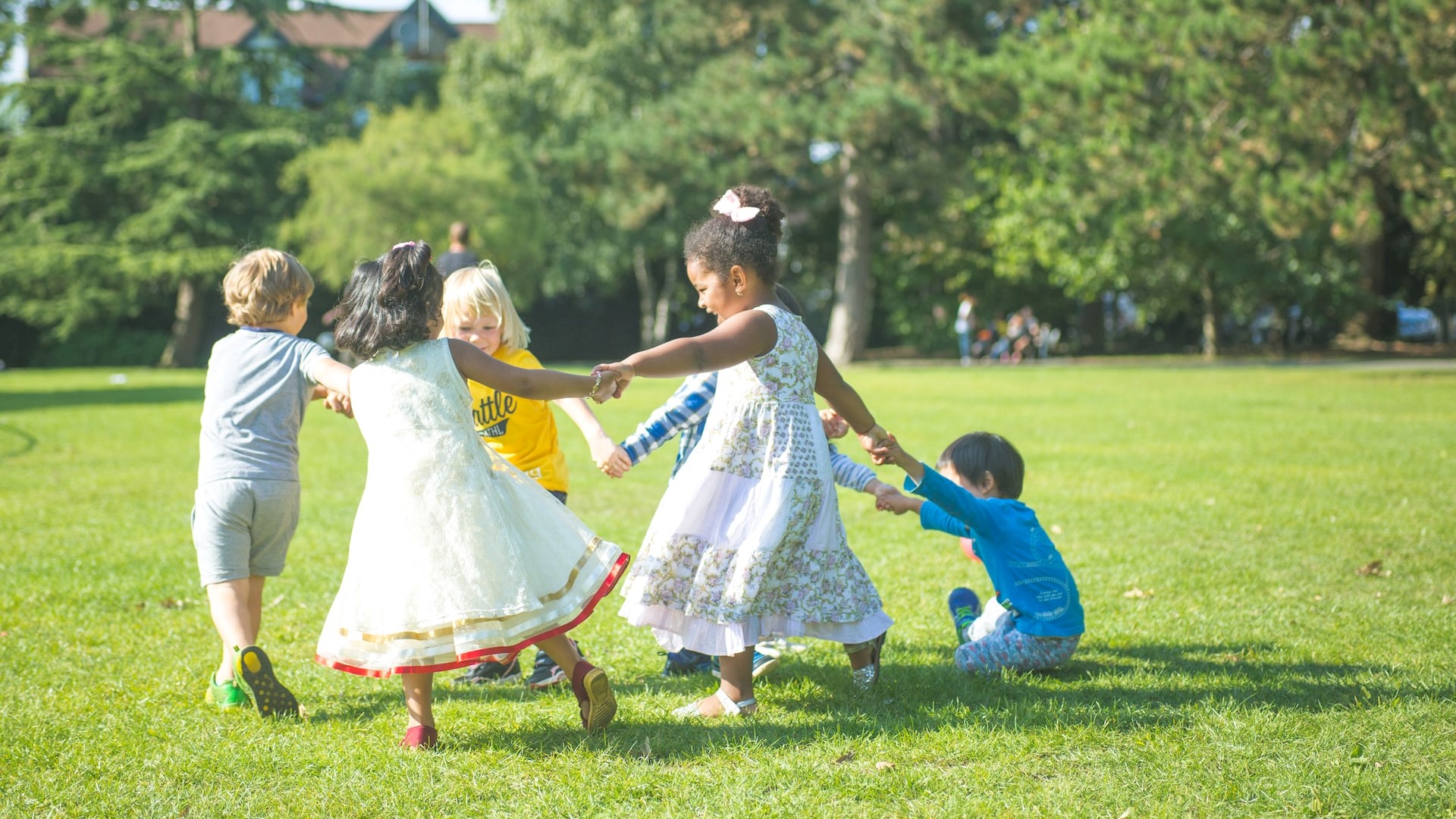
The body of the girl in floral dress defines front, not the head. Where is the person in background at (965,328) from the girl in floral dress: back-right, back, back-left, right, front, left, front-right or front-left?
right

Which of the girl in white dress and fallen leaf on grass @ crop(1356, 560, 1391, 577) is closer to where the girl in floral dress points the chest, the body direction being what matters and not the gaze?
the girl in white dress

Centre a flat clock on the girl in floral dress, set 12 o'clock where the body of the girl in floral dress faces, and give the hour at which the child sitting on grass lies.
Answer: The child sitting on grass is roughly at 5 o'clock from the girl in floral dress.

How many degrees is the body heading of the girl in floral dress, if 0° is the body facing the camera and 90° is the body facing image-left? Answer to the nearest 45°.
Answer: approximately 90°

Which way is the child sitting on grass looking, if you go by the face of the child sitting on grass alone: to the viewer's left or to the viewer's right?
to the viewer's left

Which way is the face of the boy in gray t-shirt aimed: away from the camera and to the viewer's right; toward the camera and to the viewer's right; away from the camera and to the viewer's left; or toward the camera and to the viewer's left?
away from the camera and to the viewer's right

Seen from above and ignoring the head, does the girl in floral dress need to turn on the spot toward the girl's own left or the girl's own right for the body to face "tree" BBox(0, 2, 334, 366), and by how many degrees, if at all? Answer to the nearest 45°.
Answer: approximately 45° to the girl's own right

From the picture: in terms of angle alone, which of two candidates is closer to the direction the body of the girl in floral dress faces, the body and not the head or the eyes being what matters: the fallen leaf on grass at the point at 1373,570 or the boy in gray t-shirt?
the boy in gray t-shirt

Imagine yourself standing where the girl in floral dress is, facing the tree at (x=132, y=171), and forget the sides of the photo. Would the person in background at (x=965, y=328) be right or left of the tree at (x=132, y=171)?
right

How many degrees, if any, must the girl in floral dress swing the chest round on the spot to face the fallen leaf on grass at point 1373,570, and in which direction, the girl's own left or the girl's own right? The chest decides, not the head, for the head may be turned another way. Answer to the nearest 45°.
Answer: approximately 135° to the girl's own right

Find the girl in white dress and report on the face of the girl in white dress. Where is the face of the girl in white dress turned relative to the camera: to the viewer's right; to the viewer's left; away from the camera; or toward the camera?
away from the camera

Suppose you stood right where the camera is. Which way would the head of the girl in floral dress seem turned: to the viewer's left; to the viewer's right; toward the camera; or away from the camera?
to the viewer's left

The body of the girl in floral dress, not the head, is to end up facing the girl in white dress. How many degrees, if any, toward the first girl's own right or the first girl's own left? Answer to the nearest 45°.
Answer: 0° — they already face them

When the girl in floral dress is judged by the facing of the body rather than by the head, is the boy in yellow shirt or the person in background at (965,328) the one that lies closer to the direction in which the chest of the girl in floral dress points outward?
the boy in yellow shirt
